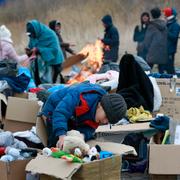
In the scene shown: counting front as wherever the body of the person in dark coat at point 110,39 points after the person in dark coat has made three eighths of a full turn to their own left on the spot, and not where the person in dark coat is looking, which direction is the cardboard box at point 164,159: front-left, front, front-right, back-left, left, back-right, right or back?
front-right

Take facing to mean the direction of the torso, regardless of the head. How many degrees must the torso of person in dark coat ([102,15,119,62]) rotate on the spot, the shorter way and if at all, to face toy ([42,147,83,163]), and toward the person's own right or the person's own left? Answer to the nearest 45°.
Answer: approximately 90° to the person's own left

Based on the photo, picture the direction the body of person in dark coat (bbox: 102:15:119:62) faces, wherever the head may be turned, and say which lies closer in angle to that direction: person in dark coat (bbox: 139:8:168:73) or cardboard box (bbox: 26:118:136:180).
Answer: the cardboard box

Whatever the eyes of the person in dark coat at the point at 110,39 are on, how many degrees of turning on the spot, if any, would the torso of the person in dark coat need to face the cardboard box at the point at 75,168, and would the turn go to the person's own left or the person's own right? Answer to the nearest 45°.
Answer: approximately 90° to the person's own left

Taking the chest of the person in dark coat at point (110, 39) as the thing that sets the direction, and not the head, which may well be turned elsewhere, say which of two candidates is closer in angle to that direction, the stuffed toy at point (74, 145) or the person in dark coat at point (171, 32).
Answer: the stuffed toy

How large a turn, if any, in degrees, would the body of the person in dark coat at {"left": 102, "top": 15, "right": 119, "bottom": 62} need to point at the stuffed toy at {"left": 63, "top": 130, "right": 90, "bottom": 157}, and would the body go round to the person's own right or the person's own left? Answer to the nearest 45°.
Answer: approximately 90° to the person's own left

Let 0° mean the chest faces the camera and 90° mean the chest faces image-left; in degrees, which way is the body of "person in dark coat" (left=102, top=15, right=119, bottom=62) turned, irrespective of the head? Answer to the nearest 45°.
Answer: approximately 90°

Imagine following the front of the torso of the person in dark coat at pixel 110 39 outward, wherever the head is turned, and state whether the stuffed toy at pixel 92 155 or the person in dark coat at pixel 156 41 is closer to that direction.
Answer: the stuffed toy
